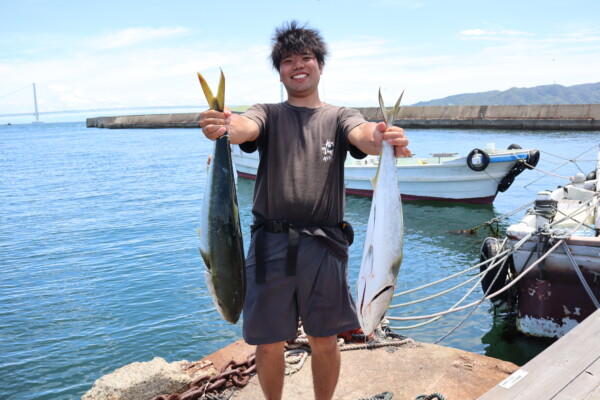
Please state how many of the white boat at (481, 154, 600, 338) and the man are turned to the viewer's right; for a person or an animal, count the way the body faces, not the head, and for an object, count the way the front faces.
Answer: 0

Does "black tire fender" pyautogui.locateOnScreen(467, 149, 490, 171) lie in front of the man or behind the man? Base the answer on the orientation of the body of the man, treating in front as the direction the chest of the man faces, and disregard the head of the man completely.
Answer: behind

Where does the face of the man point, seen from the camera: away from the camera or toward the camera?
toward the camera

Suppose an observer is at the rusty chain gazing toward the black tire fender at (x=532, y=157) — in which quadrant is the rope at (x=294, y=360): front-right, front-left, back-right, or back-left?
front-right

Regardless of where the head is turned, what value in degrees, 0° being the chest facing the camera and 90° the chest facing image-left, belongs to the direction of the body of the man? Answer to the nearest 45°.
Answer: approximately 0°

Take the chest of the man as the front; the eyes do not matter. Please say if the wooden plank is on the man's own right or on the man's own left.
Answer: on the man's own left

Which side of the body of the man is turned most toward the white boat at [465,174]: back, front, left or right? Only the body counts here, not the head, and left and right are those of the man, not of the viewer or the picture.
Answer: back

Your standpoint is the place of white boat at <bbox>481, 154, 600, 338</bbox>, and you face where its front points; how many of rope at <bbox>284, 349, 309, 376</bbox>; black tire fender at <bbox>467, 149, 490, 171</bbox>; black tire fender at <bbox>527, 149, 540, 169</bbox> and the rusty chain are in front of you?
2
